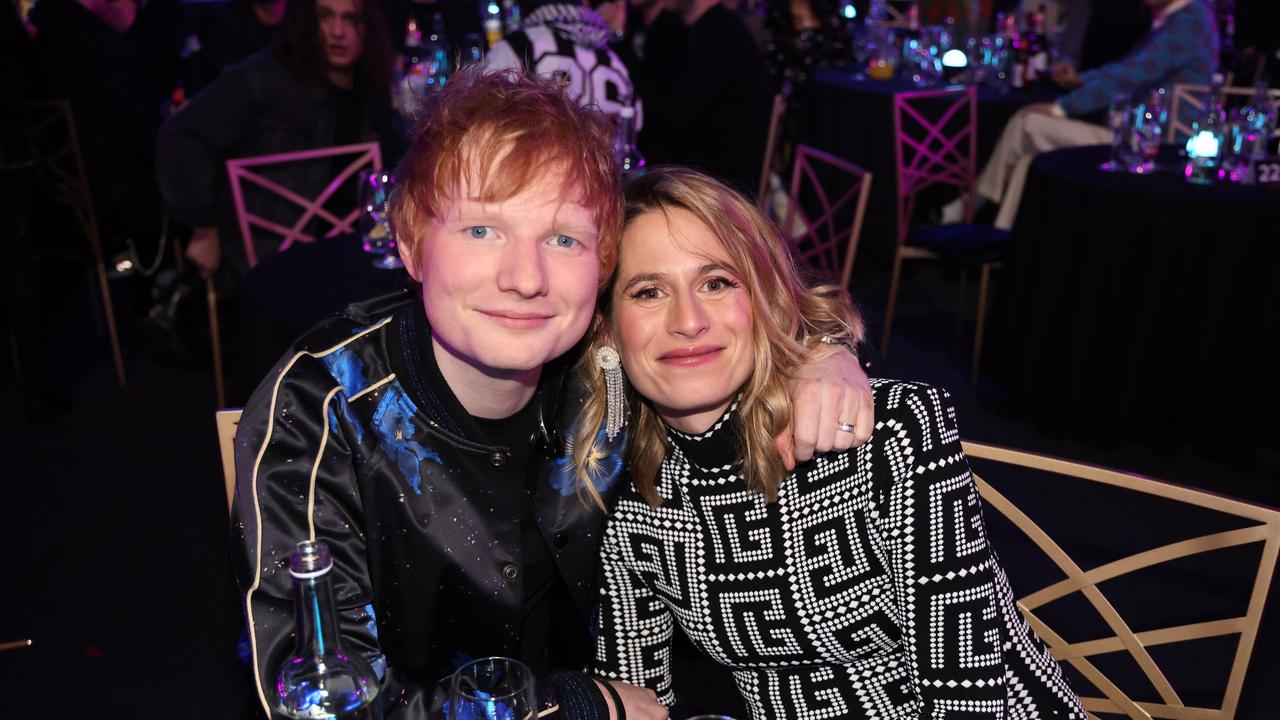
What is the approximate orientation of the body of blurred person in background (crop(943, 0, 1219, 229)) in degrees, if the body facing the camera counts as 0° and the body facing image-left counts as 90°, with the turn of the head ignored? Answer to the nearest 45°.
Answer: approximately 90°

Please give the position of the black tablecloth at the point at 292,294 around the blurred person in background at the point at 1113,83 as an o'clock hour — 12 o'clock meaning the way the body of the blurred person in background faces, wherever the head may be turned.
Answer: The black tablecloth is roughly at 10 o'clock from the blurred person in background.

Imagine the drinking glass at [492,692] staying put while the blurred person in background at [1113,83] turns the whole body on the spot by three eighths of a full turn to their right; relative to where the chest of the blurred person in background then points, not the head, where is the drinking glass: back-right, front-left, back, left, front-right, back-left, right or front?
back-right

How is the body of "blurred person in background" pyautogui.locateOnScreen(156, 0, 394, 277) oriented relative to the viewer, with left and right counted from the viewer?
facing the viewer and to the right of the viewer

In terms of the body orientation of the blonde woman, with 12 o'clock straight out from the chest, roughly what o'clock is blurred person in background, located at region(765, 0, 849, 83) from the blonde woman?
The blurred person in background is roughly at 6 o'clock from the blonde woman.

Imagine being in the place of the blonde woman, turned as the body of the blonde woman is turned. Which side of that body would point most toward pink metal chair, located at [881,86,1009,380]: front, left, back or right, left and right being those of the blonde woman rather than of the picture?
back

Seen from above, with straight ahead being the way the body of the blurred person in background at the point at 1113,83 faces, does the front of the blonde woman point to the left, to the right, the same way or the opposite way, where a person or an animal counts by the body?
to the left

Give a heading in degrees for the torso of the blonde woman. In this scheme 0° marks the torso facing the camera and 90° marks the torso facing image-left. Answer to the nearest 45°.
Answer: approximately 0°

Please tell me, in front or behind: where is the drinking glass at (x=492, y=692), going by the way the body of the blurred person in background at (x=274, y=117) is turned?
in front
